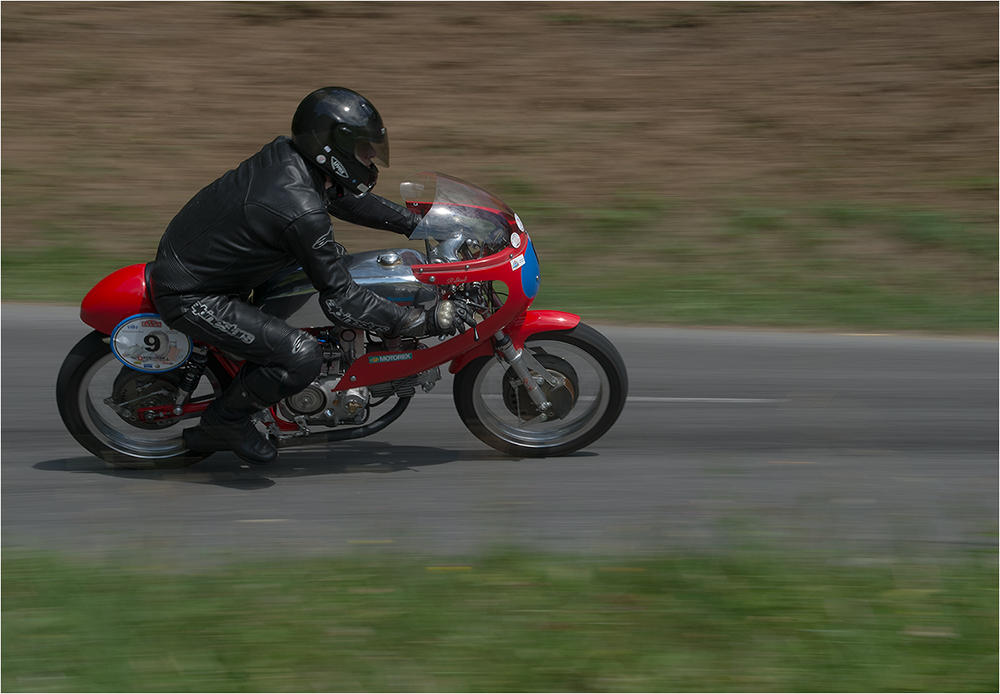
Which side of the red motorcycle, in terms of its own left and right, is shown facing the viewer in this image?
right

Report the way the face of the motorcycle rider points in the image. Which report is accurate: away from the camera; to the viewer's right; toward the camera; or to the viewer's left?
to the viewer's right

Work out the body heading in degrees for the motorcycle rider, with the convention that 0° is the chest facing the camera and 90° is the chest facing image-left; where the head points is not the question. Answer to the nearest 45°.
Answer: approximately 270°
